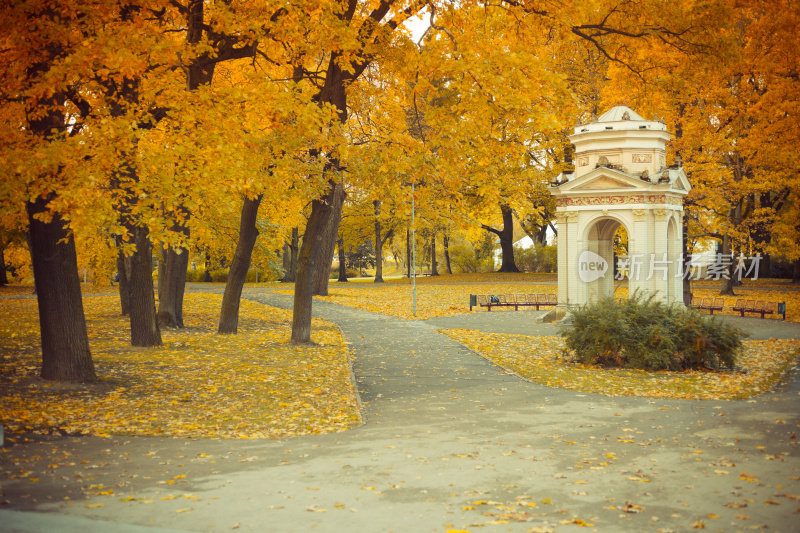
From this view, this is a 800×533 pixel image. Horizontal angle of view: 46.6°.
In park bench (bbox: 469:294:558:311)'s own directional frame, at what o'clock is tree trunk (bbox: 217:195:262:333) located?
The tree trunk is roughly at 1 o'clock from the park bench.

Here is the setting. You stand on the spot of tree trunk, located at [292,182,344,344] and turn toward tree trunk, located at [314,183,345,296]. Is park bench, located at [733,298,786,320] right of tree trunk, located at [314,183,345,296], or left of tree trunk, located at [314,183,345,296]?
right

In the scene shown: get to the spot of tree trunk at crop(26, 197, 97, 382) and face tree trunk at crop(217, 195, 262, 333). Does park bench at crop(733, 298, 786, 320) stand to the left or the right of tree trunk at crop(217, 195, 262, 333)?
right

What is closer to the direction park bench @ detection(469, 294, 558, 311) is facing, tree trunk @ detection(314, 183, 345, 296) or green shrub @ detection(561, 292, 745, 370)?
the green shrub

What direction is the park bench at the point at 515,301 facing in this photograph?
toward the camera

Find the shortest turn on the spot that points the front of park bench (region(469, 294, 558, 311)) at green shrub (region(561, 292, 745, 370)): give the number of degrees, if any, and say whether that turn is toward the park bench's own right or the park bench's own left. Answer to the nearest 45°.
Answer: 0° — it already faces it

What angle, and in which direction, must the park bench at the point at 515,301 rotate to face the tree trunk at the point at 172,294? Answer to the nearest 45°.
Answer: approximately 45° to its right

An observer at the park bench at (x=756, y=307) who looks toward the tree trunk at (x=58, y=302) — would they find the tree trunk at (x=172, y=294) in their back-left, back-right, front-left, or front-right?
front-right

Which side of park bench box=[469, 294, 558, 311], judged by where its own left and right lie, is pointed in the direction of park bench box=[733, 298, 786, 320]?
left

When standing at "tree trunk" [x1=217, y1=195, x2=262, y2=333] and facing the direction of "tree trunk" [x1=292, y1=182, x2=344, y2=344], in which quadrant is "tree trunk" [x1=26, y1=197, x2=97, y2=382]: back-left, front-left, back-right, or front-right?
front-right

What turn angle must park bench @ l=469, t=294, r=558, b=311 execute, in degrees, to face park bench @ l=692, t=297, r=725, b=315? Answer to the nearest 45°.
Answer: approximately 90° to its left
